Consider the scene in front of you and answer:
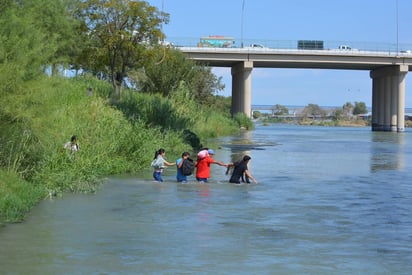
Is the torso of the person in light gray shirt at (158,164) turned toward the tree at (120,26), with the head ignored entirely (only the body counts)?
no
